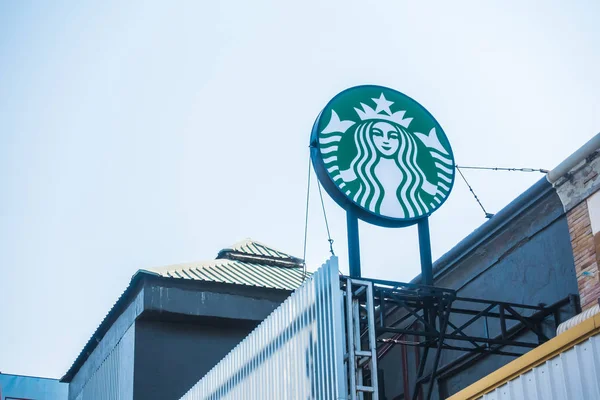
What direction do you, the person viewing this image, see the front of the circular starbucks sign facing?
facing the viewer and to the right of the viewer
